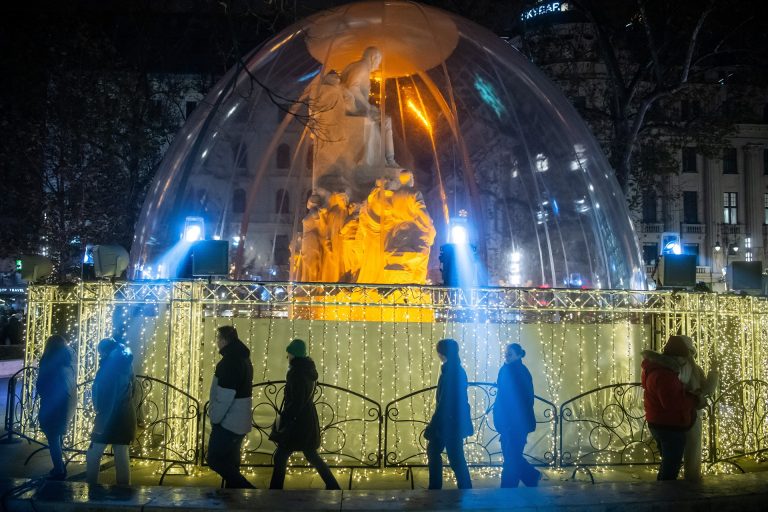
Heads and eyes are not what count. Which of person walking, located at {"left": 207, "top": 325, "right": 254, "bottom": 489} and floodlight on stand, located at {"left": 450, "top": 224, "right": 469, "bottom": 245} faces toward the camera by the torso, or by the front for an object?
the floodlight on stand

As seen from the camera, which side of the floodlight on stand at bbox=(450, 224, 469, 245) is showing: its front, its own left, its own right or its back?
front

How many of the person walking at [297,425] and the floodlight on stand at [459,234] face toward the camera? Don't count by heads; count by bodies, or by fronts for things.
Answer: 1

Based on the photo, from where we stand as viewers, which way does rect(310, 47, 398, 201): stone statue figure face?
facing the viewer and to the right of the viewer

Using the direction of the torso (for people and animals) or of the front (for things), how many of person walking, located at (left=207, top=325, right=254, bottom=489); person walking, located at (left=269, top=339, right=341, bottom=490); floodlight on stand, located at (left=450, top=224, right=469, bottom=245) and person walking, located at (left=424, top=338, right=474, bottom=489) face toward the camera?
1

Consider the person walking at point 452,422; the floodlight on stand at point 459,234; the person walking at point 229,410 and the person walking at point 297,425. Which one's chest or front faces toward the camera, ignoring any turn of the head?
the floodlight on stand
